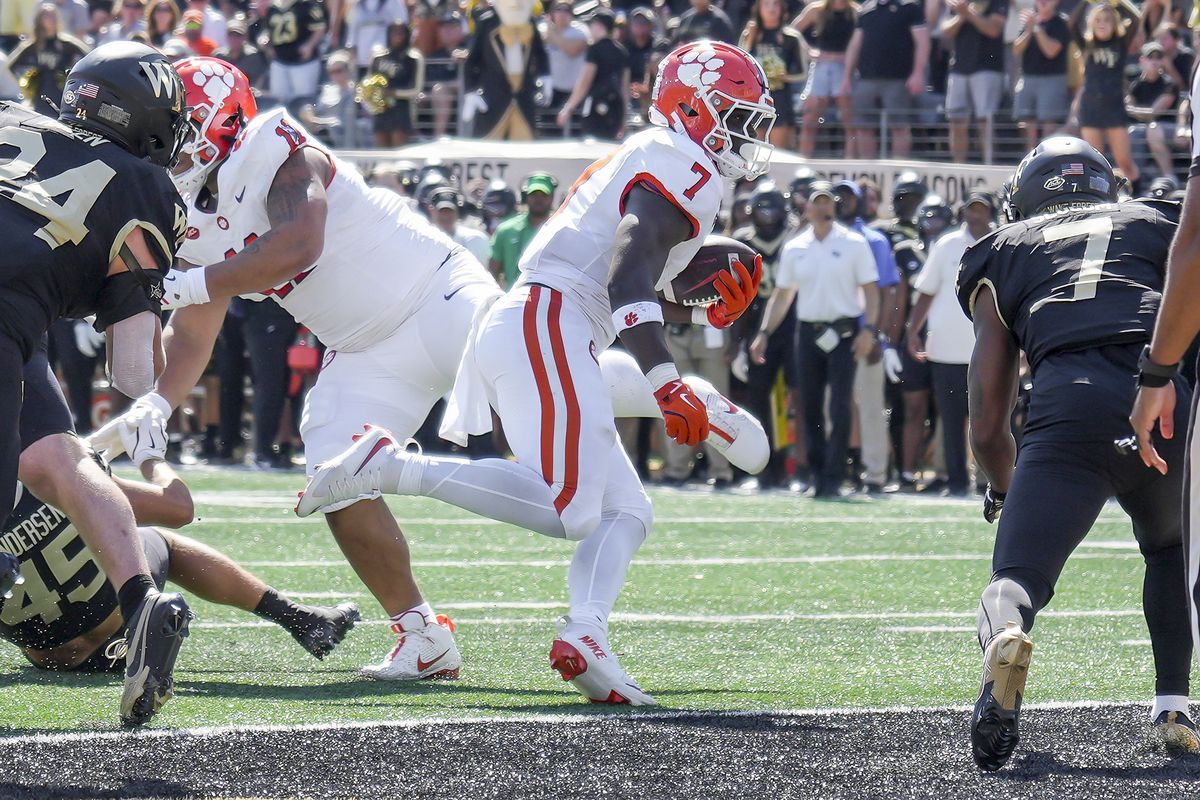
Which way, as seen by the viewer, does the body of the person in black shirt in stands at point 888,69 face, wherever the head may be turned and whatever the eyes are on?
toward the camera

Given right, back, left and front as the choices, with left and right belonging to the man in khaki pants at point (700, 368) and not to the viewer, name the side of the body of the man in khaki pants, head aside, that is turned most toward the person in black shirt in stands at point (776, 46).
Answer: back

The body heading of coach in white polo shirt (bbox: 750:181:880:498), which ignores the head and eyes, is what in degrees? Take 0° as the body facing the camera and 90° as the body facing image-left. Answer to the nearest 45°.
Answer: approximately 0°

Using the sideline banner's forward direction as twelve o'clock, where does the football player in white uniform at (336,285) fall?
The football player in white uniform is roughly at 12 o'clock from the sideline banner.

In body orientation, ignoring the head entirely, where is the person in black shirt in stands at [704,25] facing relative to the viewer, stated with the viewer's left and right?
facing the viewer

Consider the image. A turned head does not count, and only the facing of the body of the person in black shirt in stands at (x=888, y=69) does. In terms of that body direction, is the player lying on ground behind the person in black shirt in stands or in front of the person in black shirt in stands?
in front

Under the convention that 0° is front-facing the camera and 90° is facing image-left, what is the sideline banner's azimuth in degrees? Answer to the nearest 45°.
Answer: approximately 0°

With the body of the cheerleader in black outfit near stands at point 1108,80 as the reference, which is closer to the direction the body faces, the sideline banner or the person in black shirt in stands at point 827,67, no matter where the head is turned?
the sideline banner

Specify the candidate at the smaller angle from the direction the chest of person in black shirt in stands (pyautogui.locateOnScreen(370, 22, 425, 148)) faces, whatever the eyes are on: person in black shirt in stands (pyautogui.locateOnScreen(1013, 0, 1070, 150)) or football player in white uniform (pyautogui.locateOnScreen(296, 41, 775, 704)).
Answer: the football player in white uniform

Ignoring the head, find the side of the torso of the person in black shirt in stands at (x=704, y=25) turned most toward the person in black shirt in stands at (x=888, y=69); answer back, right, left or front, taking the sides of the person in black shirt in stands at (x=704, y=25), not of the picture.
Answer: left

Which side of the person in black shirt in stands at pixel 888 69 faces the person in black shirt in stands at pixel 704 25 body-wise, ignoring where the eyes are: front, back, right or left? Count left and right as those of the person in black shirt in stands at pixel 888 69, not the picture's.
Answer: right

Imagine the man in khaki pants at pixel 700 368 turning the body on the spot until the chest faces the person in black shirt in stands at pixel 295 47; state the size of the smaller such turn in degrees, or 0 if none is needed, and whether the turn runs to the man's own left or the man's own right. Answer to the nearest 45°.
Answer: approximately 135° to the man's own right

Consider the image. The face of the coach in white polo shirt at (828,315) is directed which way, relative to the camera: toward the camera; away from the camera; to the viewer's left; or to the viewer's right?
toward the camera

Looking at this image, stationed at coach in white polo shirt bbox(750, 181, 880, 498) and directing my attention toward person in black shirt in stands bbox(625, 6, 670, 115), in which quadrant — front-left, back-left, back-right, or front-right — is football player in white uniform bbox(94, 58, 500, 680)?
back-left

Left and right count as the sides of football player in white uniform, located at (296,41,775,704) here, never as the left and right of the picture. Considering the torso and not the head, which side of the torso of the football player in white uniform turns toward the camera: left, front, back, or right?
right
